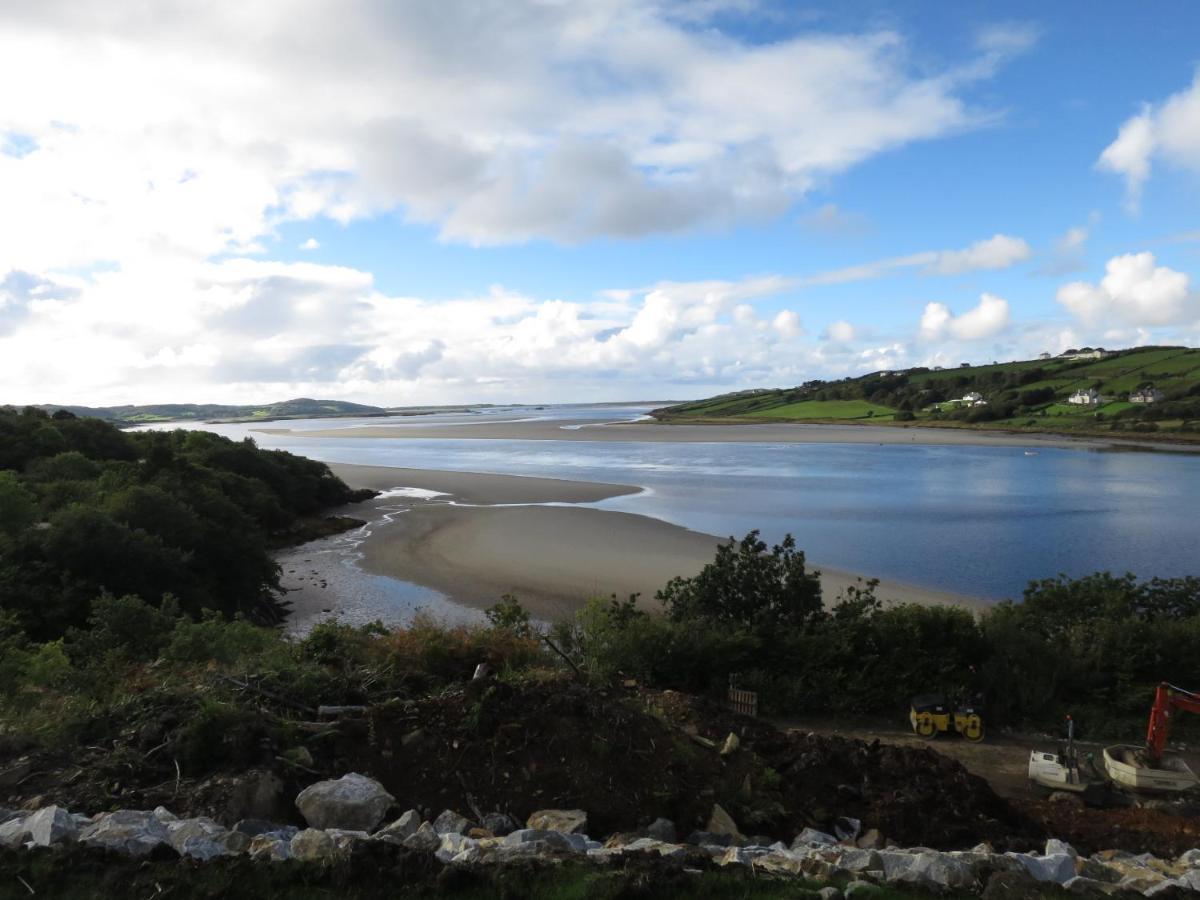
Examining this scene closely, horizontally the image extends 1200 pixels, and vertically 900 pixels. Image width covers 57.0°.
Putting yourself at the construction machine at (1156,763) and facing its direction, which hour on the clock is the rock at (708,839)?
The rock is roughly at 4 o'clock from the construction machine.

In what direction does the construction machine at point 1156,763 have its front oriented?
to the viewer's left

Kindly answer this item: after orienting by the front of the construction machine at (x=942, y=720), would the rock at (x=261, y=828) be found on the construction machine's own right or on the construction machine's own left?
on the construction machine's own left

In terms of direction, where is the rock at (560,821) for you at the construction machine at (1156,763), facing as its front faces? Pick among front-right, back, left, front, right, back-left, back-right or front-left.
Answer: back-right

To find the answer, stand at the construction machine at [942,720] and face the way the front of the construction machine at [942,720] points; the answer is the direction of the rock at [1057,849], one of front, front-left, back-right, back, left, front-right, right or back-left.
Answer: left

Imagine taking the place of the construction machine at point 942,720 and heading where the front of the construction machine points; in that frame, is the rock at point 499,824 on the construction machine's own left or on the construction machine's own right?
on the construction machine's own left

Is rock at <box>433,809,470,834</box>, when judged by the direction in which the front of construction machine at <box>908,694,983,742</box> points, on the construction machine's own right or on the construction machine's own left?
on the construction machine's own left

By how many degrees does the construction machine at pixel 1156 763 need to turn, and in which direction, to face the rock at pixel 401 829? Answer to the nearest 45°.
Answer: approximately 135° to its right

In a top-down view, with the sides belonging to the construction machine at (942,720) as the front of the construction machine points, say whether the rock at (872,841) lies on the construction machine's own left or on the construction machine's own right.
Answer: on the construction machine's own left

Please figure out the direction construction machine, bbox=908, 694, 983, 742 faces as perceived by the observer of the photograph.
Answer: facing to the left of the viewer

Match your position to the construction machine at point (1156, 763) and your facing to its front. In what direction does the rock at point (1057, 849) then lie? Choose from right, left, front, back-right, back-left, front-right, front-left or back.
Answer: right

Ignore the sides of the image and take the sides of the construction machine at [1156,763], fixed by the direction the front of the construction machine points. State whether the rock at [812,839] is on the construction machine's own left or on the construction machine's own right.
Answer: on the construction machine's own right
